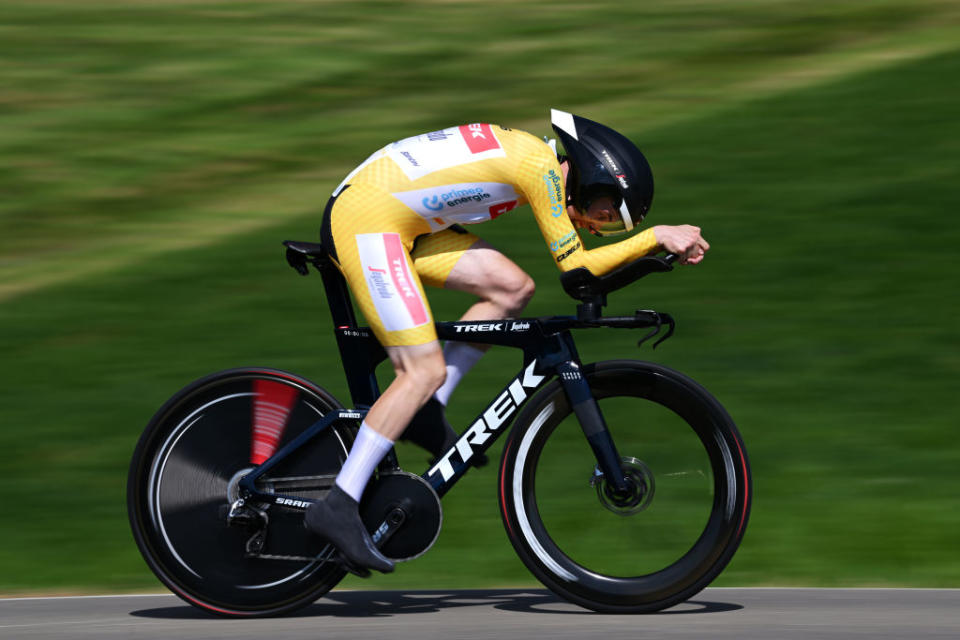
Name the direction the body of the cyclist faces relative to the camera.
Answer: to the viewer's right

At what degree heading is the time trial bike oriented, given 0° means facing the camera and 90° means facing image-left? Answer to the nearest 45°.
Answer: approximately 270°

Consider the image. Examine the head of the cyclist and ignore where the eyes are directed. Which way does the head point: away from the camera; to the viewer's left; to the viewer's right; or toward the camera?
to the viewer's right
